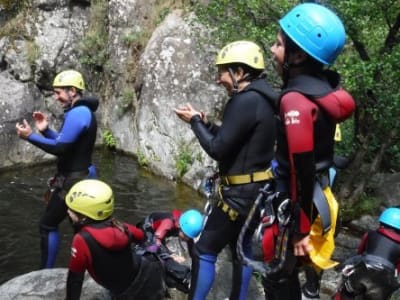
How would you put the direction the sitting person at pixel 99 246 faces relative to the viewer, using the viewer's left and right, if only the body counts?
facing away from the viewer and to the left of the viewer

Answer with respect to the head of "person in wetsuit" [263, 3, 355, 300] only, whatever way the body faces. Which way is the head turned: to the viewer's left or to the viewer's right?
to the viewer's left

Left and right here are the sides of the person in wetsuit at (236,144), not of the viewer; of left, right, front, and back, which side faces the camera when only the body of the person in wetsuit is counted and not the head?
left

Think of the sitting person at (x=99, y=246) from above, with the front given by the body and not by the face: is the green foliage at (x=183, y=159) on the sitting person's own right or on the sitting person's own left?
on the sitting person's own right

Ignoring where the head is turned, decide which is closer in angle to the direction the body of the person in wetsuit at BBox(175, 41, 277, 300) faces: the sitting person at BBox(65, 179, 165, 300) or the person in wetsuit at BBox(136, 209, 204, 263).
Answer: the sitting person
